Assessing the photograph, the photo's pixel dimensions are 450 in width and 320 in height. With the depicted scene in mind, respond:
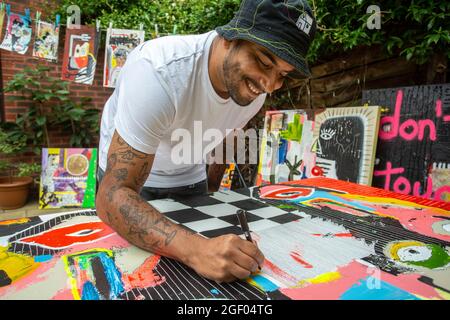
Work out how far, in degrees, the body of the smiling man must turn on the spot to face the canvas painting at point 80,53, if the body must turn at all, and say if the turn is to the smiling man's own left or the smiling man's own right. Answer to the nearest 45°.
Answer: approximately 180°

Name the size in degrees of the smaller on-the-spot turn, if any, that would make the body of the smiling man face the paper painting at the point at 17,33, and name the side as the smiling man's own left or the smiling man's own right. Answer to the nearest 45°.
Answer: approximately 180°

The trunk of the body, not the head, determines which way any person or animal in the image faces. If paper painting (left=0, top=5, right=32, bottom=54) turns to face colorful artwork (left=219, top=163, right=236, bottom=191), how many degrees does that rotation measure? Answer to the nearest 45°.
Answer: approximately 45° to its left

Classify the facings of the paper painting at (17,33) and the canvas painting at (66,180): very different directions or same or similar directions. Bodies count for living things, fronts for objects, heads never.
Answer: same or similar directions

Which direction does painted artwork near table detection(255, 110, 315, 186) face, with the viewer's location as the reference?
facing the viewer

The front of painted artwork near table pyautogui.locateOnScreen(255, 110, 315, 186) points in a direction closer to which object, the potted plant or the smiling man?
the smiling man

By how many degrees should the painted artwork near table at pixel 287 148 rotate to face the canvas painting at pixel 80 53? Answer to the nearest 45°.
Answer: approximately 90° to its right

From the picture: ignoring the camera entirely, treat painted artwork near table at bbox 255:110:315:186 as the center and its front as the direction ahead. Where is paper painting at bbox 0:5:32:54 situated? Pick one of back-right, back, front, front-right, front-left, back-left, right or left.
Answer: right

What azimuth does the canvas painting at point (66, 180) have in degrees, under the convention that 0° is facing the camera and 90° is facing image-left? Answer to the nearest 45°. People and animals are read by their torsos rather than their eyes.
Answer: approximately 0°

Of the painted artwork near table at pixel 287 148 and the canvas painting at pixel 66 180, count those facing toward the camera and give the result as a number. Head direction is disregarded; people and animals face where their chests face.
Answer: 2

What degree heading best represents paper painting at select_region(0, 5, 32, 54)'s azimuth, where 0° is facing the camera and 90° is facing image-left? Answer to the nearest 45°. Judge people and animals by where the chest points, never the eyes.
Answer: approximately 0°
